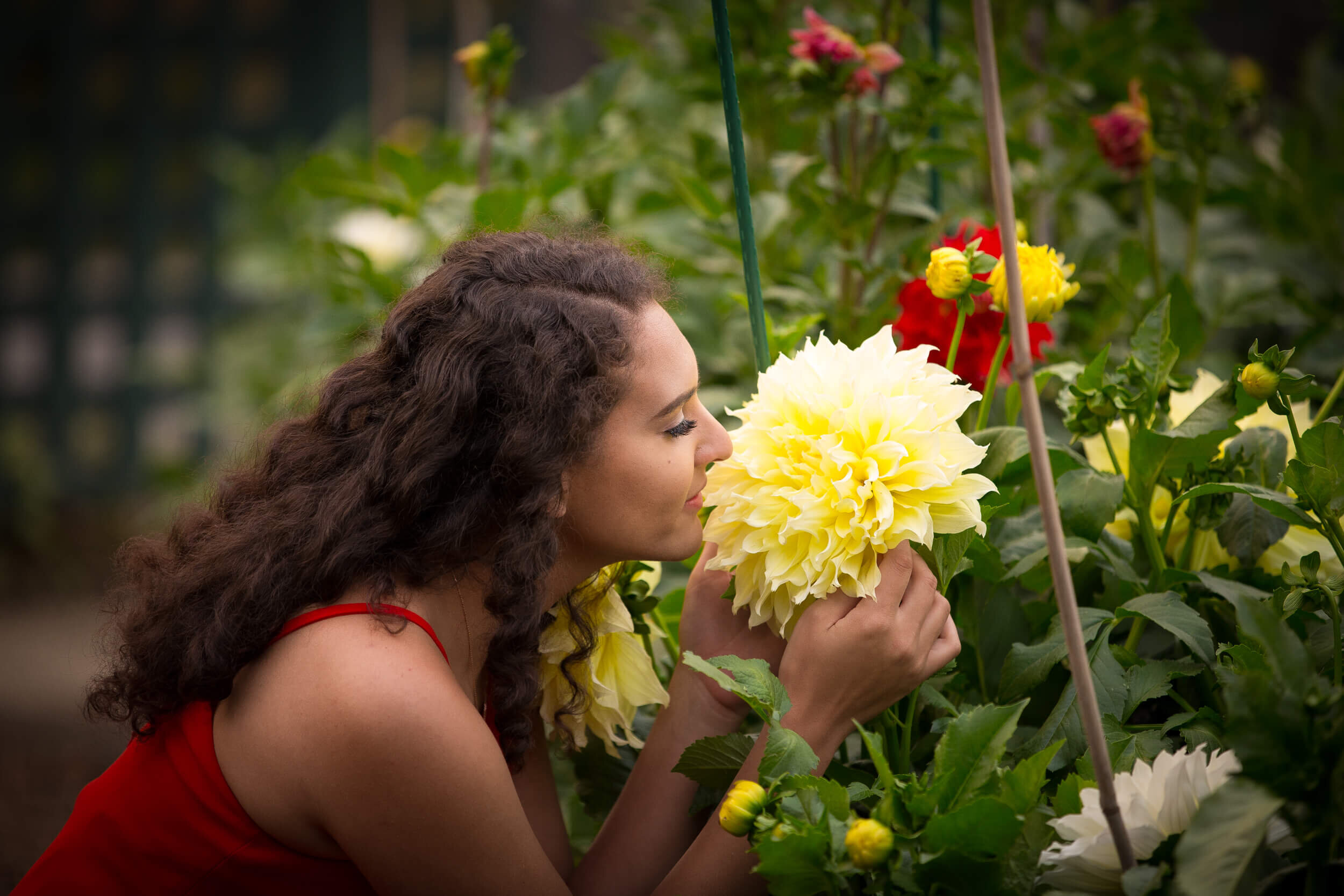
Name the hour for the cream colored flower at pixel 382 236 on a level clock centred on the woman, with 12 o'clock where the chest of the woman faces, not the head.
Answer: The cream colored flower is roughly at 9 o'clock from the woman.

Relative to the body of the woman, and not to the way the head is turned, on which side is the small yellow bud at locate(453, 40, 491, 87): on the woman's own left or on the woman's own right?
on the woman's own left

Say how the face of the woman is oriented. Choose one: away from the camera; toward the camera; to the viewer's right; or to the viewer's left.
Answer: to the viewer's right

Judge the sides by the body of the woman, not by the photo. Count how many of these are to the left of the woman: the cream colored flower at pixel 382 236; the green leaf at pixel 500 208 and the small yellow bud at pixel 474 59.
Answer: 3

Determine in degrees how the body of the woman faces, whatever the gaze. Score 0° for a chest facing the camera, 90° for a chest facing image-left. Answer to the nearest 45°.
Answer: approximately 270°
